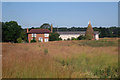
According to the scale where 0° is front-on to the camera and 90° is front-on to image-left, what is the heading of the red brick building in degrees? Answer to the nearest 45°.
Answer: approximately 0°

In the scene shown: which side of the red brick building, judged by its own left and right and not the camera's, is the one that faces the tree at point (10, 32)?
right
